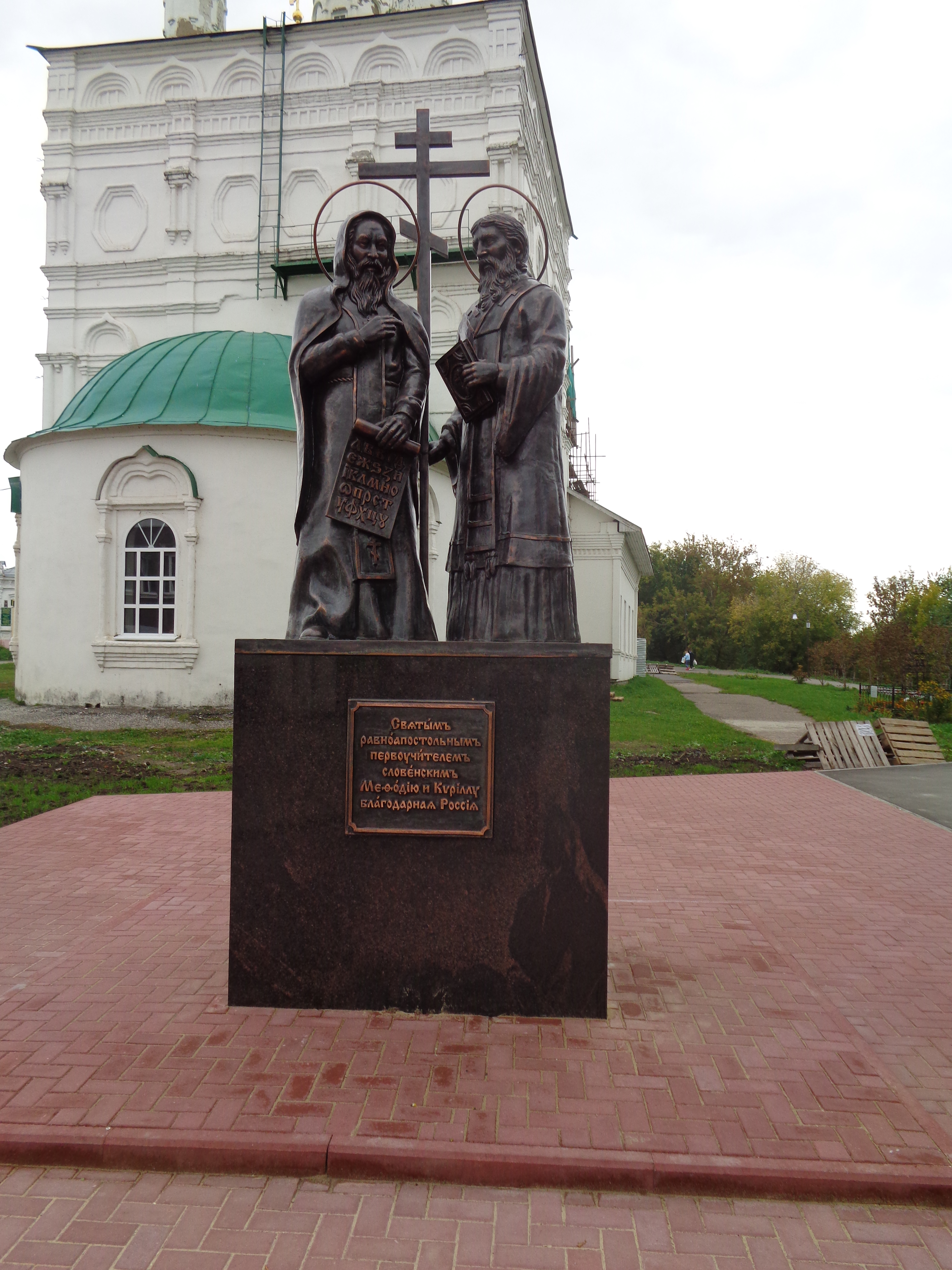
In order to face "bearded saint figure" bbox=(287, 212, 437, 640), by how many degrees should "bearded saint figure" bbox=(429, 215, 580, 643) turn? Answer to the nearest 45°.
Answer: approximately 45° to its right

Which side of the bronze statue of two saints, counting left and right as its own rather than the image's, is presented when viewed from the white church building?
back

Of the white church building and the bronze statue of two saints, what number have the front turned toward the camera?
1
